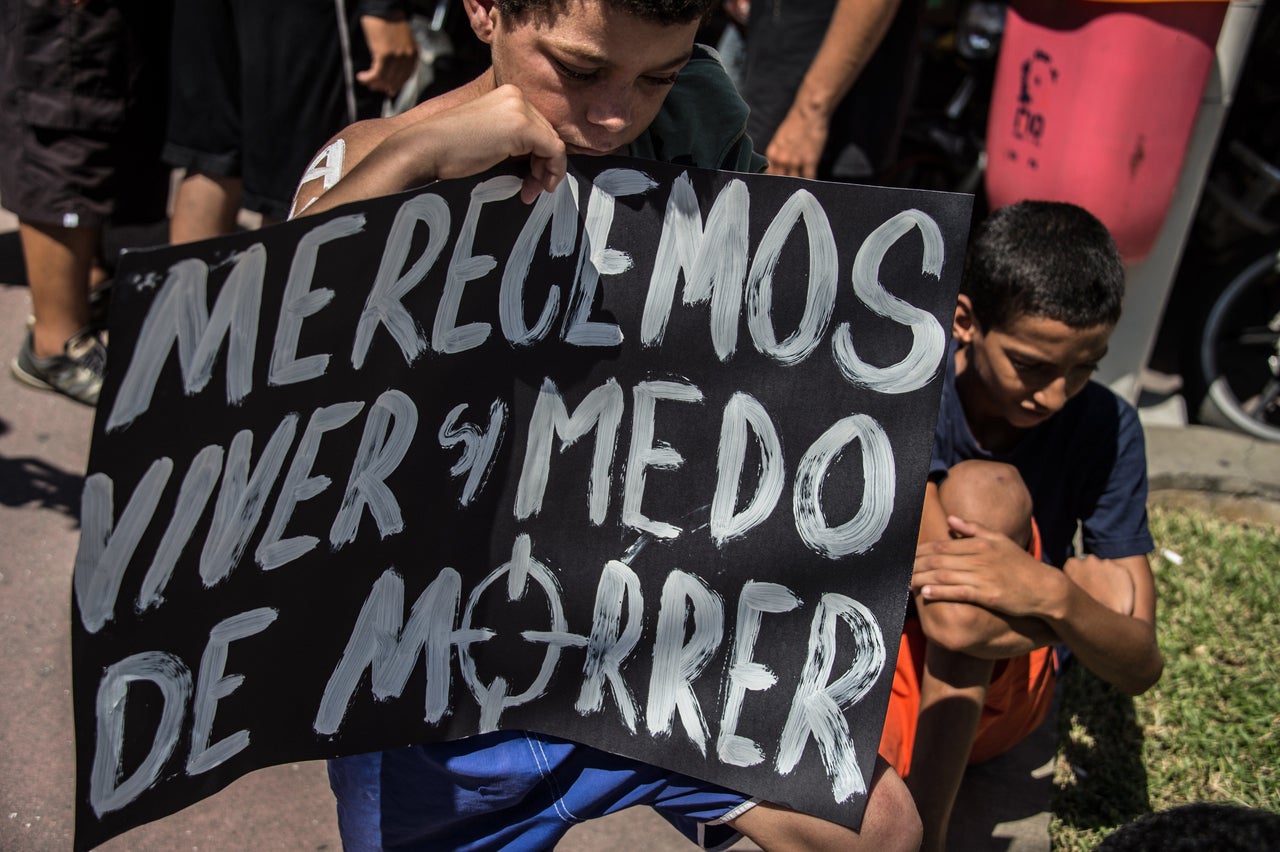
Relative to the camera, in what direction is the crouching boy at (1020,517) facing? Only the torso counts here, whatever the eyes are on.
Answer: toward the camera

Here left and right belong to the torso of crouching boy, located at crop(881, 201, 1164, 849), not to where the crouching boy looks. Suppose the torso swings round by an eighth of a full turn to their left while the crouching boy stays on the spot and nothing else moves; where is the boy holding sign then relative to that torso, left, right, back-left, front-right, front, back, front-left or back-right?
right
